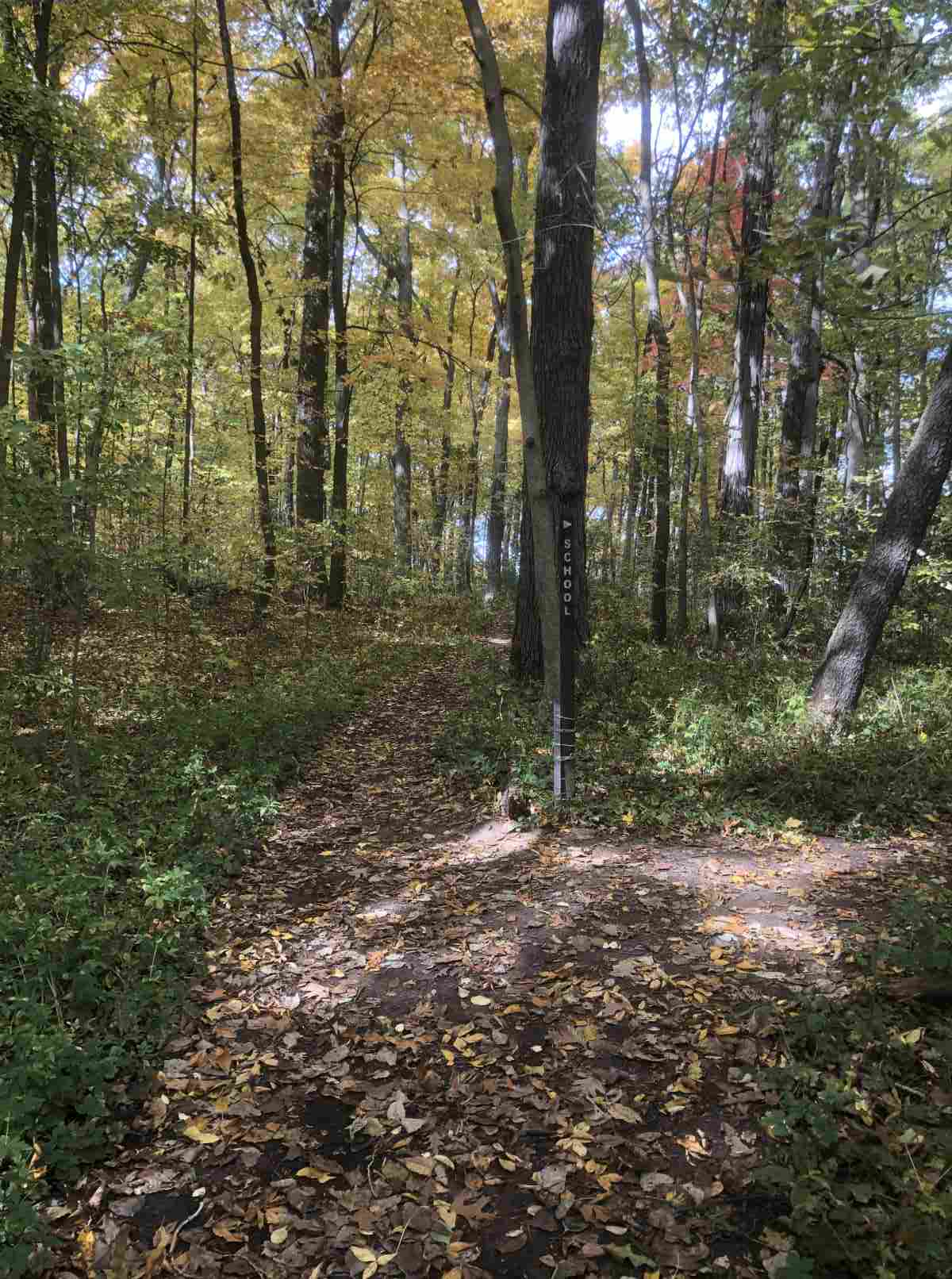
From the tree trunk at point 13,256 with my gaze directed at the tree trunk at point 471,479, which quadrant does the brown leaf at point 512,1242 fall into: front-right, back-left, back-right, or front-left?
back-right

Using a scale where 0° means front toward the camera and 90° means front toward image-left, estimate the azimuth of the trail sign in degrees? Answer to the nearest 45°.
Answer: approximately 0°

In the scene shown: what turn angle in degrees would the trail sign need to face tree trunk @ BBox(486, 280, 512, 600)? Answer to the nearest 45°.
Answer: approximately 180°

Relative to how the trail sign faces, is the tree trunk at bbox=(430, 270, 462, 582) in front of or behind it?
behind

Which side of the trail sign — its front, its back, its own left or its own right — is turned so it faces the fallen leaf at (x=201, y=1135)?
front

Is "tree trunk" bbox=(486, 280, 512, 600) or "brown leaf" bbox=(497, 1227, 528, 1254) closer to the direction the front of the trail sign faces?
the brown leaf

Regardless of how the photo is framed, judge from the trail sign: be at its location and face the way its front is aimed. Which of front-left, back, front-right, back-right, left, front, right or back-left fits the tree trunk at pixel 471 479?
back

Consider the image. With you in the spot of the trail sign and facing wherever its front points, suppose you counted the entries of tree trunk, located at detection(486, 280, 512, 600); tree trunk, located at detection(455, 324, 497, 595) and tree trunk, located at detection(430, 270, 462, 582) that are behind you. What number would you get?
3

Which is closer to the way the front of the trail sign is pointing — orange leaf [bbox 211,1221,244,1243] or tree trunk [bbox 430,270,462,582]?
the orange leaf

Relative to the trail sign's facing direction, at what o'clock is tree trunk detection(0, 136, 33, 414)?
The tree trunk is roughly at 4 o'clock from the trail sign.

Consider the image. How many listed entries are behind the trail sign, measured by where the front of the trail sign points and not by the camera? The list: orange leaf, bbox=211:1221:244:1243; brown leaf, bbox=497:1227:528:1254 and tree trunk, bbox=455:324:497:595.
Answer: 1

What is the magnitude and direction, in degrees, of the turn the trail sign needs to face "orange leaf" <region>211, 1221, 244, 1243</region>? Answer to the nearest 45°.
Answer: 0° — it already faces it
